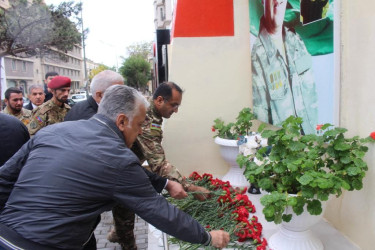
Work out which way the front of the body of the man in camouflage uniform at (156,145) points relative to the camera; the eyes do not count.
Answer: to the viewer's right

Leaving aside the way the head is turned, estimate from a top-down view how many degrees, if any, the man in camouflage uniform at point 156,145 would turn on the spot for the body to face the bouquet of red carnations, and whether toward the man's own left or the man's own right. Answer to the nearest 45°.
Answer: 0° — they already face it

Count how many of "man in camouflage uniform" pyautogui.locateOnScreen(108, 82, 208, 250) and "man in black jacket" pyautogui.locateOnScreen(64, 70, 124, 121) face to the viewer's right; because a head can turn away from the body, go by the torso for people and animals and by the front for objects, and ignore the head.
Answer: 2

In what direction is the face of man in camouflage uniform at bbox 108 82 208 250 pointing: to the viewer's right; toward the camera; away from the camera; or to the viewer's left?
to the viewer's right

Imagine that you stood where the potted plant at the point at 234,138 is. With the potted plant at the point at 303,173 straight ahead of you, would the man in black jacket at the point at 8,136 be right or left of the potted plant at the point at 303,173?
right

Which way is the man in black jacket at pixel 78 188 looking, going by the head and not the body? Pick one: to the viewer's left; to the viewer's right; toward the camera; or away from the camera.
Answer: to the viewer's right

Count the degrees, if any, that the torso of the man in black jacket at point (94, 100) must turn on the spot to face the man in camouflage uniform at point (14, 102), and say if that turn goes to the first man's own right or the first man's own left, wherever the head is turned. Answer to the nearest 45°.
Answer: approximately 135° to the first man's own left

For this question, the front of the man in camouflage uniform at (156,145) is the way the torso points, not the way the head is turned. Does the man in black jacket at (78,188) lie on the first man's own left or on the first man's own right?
on the first man's own right

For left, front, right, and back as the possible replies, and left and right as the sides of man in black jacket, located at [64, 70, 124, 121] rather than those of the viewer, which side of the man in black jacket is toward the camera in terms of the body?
right

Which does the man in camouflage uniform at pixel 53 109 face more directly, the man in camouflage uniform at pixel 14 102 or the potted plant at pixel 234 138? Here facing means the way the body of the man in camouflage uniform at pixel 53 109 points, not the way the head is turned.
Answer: the potted plant

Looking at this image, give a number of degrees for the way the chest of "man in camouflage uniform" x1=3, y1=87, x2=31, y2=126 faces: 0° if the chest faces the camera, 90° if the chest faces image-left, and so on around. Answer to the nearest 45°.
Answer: approximately 315°

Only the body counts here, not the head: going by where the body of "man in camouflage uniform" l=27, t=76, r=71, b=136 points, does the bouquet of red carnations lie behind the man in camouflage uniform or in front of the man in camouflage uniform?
in front
